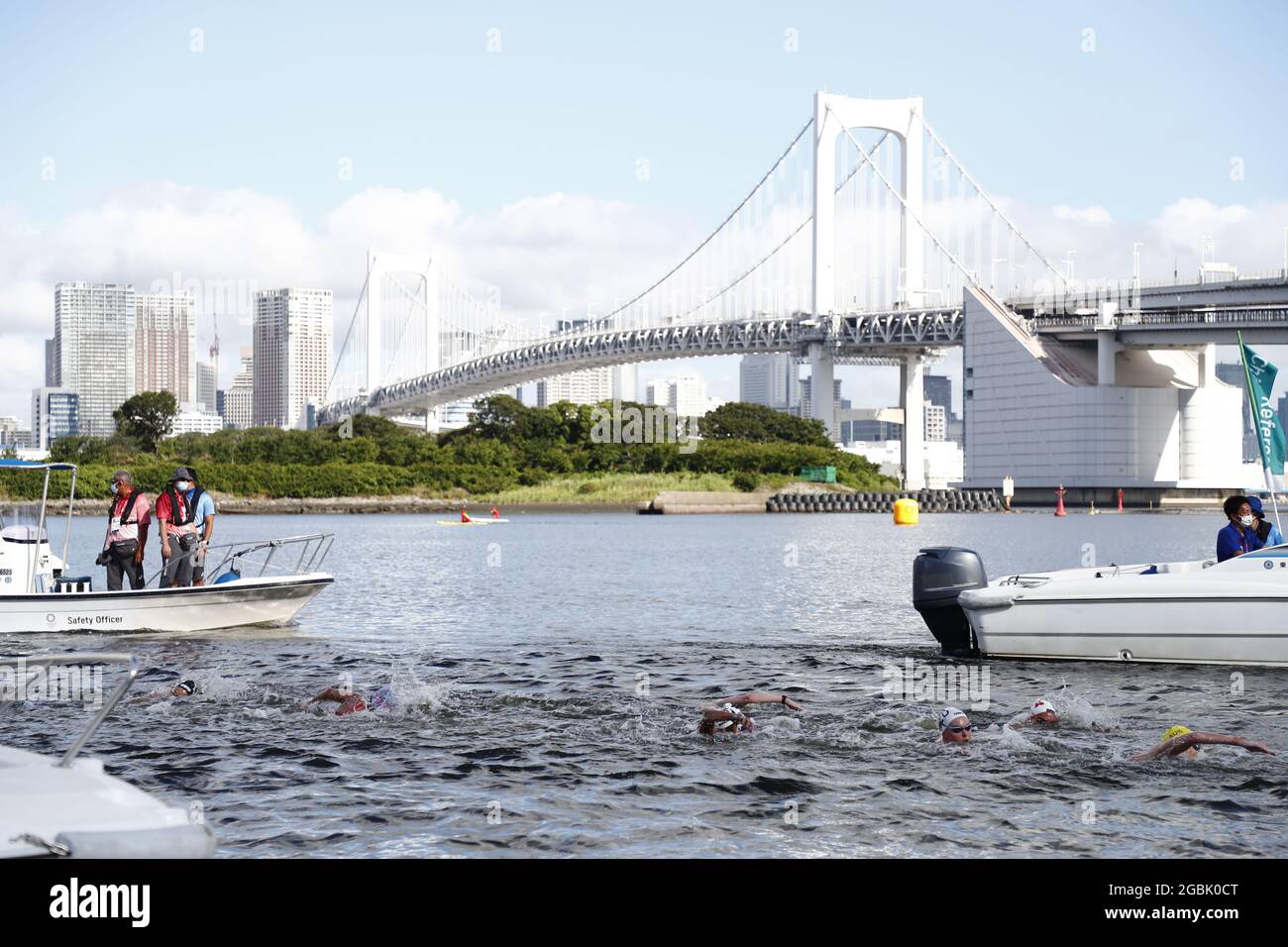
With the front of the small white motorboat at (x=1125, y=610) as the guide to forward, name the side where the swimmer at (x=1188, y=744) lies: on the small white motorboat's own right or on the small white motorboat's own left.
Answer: on the small white motorboat's own right

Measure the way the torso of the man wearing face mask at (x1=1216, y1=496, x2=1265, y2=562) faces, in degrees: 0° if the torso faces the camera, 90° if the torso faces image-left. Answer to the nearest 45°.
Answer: approximately 315°

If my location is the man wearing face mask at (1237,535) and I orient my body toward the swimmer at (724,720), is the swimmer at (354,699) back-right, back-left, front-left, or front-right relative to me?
front-right

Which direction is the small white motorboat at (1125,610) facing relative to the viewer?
to the viewer's right

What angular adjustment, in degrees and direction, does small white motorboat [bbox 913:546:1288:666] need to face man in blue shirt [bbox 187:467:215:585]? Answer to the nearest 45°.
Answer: approximately 180°

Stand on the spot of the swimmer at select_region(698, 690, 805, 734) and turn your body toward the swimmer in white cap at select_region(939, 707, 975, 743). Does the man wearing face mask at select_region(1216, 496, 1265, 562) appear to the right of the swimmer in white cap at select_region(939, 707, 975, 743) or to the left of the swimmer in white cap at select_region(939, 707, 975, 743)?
left

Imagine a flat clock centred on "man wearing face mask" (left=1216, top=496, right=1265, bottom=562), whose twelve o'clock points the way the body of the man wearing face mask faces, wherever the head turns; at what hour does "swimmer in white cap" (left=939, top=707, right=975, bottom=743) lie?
The swimmer in white cap is roughly at 2 o'clock from the man wearing face mask.

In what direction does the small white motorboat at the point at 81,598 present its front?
to the viewer's right

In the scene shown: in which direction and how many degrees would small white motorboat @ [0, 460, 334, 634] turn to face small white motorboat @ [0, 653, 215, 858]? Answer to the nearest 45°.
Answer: approximately 90° to its right

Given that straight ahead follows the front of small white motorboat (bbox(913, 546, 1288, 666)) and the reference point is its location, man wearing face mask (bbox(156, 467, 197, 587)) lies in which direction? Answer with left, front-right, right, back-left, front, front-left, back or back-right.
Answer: back

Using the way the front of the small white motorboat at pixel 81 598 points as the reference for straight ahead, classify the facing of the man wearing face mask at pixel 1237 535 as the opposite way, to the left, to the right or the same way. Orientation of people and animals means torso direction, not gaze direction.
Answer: to the right

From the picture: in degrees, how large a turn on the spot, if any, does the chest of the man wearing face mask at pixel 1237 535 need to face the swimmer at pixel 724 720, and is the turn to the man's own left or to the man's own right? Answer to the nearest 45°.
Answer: approximately 90° to the man's own right

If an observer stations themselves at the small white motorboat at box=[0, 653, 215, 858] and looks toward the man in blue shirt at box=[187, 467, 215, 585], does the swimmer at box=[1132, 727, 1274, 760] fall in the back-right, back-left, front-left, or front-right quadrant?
front-right

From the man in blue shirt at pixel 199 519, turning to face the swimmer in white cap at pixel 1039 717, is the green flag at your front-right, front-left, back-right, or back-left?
front-left

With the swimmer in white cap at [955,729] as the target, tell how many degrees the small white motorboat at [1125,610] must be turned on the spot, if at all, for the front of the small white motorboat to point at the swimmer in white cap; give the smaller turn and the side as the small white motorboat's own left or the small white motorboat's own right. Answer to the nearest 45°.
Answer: approximately 90° to the small white motorboat's own right

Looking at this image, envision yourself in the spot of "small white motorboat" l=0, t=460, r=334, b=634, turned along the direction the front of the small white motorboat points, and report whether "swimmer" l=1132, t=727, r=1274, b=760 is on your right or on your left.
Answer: on your right

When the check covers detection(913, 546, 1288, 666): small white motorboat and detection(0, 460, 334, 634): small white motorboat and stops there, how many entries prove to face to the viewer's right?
2
